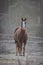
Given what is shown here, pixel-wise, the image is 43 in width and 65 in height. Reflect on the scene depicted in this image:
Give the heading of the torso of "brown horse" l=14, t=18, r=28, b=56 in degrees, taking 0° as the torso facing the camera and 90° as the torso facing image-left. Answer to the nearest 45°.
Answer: approximately 0°
